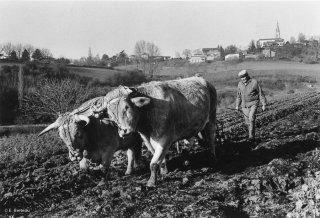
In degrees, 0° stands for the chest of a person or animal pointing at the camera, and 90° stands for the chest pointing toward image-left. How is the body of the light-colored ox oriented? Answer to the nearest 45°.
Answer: approximately 45°

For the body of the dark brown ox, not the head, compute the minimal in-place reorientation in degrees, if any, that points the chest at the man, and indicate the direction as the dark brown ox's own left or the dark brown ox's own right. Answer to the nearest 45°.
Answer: approximately 180°

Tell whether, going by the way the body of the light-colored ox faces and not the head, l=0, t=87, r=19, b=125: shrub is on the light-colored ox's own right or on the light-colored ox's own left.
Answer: on the light-colored ox's own right

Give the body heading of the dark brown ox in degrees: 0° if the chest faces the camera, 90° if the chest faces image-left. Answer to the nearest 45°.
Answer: approximately 45°

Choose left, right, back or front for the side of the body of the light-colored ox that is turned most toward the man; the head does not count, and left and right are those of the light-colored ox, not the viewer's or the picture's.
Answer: back

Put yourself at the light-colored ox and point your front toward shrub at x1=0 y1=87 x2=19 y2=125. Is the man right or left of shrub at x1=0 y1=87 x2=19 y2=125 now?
right
